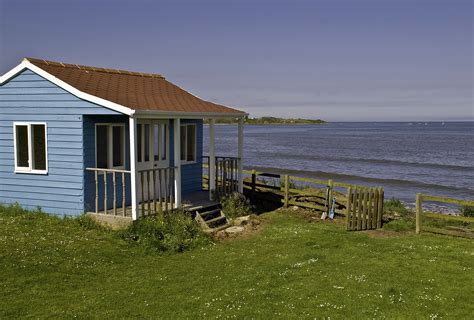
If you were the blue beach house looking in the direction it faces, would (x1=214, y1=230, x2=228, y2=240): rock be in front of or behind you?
in front

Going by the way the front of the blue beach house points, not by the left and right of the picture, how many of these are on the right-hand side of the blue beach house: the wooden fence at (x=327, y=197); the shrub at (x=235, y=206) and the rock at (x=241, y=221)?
0

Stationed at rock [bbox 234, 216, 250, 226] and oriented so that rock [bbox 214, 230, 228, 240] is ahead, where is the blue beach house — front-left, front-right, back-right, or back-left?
back-right

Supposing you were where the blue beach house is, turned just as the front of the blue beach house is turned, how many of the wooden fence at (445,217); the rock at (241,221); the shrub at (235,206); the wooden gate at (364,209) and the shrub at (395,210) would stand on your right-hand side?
0

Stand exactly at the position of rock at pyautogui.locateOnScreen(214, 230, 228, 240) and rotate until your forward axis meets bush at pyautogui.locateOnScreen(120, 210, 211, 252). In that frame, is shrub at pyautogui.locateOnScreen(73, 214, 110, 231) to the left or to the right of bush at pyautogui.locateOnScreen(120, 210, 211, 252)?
right

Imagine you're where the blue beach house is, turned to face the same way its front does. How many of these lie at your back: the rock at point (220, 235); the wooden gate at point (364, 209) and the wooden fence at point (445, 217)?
0

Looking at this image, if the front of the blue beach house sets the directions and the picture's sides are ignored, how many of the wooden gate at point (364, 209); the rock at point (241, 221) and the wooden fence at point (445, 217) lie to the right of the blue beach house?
0

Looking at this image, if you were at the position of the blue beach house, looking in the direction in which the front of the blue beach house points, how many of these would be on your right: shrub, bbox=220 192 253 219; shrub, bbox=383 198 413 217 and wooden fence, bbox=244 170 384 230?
0

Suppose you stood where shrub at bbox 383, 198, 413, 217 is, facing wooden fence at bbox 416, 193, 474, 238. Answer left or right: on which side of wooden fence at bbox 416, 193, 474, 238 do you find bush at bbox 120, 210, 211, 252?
right

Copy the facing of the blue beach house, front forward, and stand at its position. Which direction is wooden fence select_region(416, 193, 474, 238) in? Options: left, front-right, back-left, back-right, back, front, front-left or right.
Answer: front-left

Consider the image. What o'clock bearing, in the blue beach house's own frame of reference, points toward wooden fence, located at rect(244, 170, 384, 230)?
The wooden fence is roughly at 10 o'clock from the blue beach house.

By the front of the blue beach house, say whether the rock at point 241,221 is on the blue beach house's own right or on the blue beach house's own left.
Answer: on the blue beach house's own left

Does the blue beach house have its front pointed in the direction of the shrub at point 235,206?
no

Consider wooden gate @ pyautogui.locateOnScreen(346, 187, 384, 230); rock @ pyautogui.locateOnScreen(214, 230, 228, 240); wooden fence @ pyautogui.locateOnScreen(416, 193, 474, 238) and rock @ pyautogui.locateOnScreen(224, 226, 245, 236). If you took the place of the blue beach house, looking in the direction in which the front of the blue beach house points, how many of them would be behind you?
0

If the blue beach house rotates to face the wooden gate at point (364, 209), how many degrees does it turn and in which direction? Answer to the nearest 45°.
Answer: approximately 45° to its left
